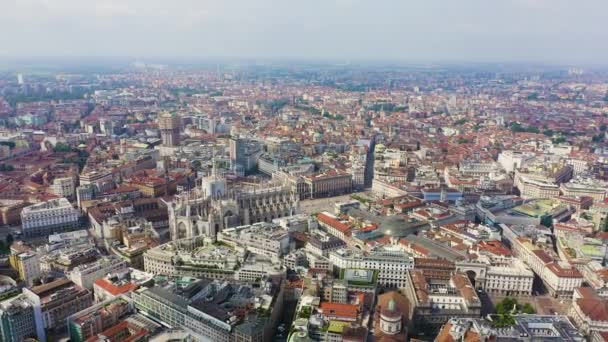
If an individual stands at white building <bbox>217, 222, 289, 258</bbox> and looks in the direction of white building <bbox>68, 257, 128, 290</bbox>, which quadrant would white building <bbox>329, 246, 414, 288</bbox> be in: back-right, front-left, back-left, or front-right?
back-left

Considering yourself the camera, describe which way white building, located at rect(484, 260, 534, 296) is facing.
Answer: facing the viewer

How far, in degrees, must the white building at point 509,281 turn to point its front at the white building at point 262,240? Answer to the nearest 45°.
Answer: approximately 90° to its right

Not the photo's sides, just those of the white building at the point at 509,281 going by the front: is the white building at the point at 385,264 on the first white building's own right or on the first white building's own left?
on the first white building's own right

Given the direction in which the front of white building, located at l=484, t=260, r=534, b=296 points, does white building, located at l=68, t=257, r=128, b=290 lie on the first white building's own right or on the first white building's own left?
on the first white building's own right
